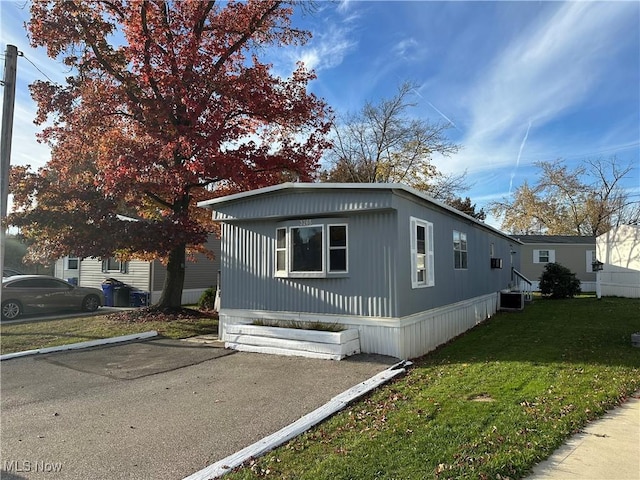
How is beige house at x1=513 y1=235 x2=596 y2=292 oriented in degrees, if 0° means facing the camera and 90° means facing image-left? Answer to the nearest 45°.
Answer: approximately 0°

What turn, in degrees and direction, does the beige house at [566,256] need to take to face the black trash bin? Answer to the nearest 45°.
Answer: approximately 45° to its right

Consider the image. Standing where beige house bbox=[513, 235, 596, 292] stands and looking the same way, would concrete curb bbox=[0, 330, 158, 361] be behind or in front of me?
in front

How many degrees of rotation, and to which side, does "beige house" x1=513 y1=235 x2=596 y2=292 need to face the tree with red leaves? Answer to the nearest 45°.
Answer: approximately 45° to its right

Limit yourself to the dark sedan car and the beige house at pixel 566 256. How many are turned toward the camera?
1

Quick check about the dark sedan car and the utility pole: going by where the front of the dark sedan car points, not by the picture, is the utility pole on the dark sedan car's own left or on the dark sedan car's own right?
on the dark sedan car's own right

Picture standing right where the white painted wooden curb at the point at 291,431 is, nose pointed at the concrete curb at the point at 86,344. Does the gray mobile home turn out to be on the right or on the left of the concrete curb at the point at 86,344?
right

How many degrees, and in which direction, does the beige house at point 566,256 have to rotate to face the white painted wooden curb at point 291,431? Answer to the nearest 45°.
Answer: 0° — it already faces it

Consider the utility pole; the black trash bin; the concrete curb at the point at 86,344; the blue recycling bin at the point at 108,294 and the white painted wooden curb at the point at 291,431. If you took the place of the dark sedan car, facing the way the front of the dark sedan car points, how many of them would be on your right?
3
